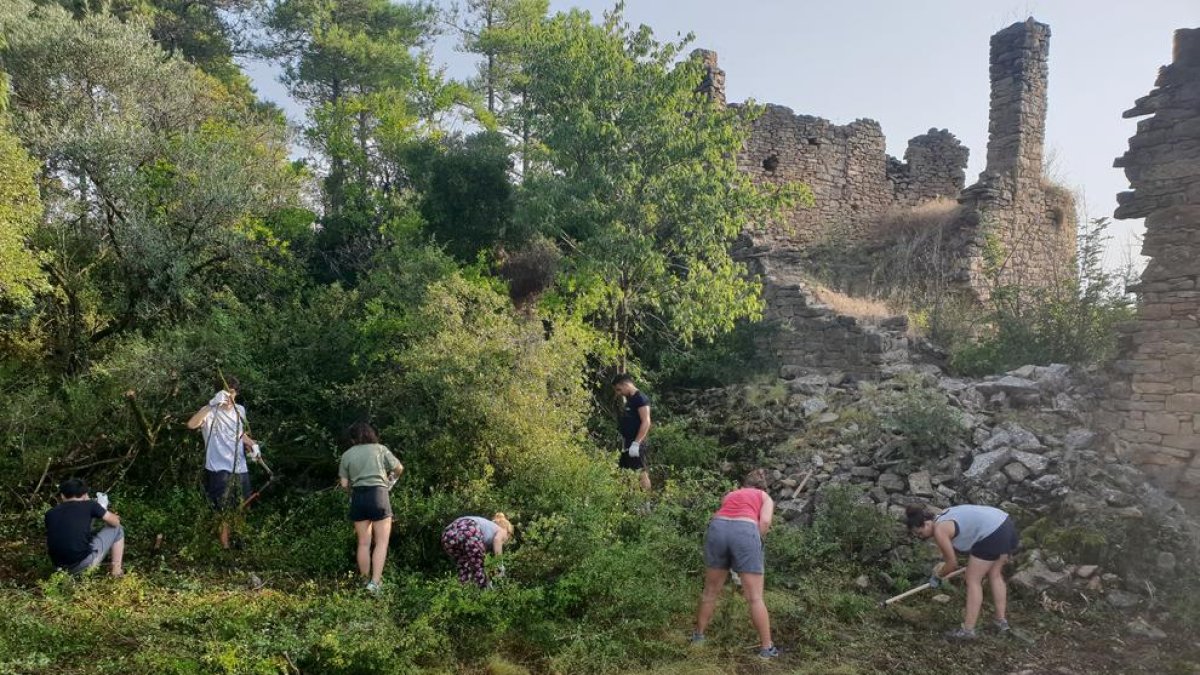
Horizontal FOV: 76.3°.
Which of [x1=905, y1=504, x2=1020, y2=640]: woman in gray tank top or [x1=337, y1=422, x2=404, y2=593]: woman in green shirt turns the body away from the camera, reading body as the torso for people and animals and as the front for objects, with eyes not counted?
the woman in green shirt

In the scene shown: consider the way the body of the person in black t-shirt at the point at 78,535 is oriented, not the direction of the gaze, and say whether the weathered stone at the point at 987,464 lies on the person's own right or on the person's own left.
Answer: on the person's own right

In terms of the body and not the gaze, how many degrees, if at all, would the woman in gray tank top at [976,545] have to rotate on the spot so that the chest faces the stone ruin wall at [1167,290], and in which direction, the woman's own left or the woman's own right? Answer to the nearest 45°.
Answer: approximately 135° to the woman's own right

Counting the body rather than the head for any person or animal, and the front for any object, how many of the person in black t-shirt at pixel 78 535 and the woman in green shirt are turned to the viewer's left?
0

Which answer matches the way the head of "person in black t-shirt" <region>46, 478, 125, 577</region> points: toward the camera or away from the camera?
away from the camera

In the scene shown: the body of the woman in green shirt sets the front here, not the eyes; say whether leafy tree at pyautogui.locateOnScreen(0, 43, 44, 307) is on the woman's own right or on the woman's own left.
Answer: on the woman's own left

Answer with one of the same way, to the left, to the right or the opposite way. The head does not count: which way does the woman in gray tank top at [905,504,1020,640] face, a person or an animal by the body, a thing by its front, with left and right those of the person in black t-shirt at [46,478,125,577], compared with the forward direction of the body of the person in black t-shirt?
to the left

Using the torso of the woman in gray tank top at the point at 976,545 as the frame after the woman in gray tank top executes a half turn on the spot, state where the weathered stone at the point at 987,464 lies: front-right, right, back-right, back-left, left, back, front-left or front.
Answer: left

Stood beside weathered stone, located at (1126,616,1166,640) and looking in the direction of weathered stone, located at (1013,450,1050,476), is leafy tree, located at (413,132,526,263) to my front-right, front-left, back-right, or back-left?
front-left

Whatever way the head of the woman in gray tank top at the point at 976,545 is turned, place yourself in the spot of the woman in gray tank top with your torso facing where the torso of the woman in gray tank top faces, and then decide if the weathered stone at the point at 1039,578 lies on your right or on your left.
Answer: on your right

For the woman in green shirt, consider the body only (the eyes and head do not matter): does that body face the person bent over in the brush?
no

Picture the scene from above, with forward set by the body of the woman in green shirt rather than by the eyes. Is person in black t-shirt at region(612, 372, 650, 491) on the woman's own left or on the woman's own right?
on the woman's own right

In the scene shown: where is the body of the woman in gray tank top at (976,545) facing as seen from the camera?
to the viewer's left

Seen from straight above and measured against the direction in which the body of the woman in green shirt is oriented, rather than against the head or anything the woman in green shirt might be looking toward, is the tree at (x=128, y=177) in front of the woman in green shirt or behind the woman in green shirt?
in front

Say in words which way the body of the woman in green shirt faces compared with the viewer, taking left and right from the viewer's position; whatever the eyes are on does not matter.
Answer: facing away from the viewer

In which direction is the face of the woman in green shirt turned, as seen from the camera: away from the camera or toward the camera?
away from the camera

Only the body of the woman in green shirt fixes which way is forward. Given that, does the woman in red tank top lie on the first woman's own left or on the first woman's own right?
on the first woman's own right
